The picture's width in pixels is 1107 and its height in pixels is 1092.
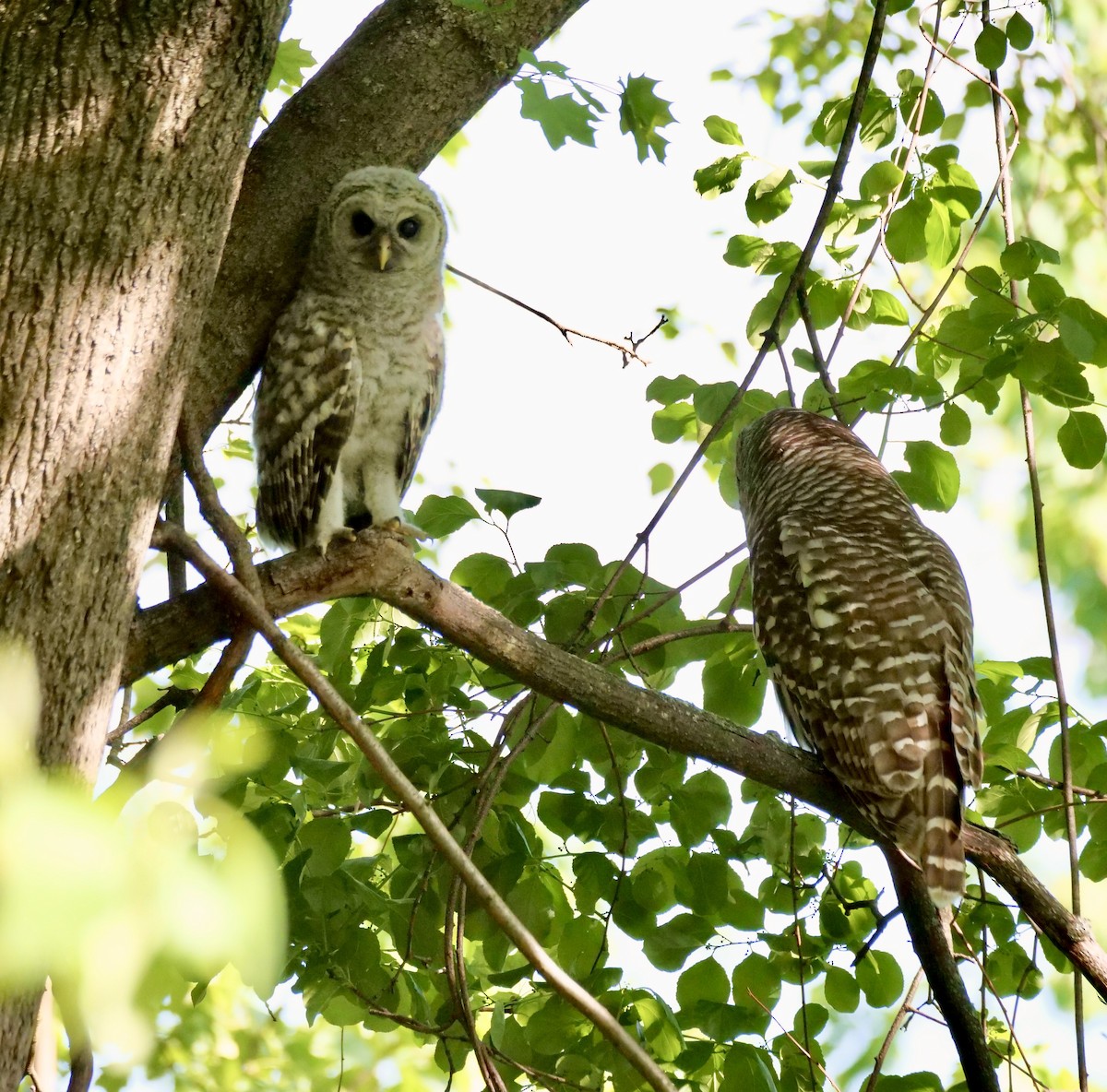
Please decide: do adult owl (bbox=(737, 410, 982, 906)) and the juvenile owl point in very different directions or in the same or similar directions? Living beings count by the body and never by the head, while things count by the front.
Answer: very different directions

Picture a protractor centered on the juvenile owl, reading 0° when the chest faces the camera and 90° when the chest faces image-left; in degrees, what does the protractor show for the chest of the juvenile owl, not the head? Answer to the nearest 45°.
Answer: approximately 315°

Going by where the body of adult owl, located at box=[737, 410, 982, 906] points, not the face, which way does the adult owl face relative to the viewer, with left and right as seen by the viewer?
facing away from the viewer and to the left of the viewer
